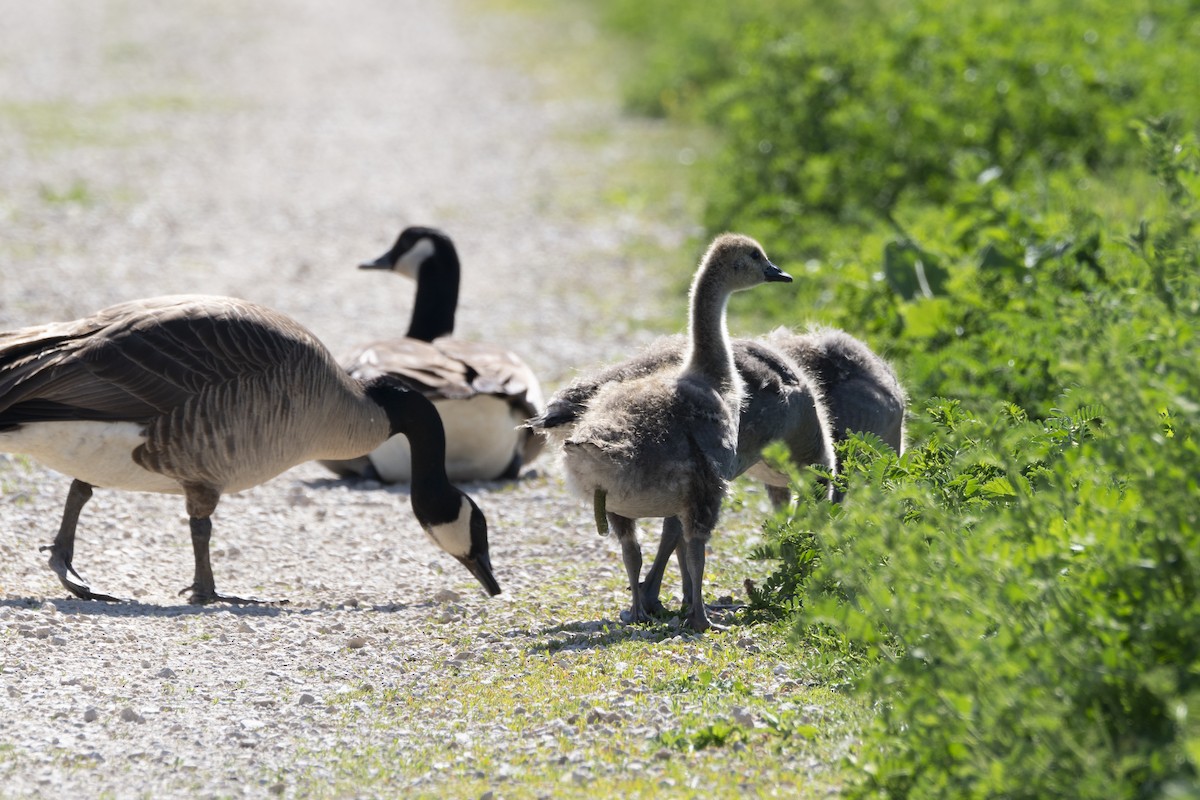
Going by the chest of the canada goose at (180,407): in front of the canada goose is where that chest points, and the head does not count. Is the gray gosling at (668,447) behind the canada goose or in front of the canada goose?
in front

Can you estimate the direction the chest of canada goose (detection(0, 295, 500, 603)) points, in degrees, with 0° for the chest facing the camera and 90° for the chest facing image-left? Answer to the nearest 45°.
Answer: approximately 270°

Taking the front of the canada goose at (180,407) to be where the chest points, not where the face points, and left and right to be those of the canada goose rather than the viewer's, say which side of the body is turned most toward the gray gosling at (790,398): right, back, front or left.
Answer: front

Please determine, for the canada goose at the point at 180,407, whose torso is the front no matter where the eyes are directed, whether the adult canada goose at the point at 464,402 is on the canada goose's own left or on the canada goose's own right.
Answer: on the canada goose's own left

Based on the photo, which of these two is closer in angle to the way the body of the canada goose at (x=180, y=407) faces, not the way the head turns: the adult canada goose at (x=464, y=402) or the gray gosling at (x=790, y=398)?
the gray gosling
